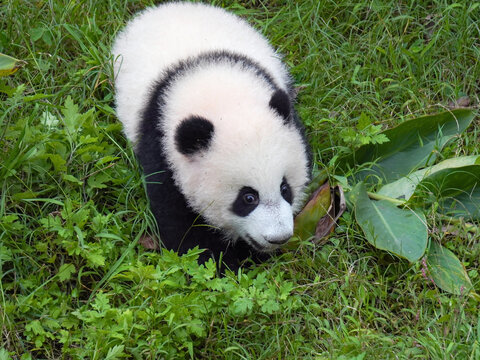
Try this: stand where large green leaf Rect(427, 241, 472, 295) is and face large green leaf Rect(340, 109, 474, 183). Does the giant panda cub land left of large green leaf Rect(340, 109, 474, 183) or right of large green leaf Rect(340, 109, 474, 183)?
left

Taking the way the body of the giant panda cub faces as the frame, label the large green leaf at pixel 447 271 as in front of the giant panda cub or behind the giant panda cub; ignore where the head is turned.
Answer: in front

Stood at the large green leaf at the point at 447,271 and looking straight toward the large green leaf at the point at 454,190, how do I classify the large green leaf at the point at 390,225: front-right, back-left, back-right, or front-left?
front-left

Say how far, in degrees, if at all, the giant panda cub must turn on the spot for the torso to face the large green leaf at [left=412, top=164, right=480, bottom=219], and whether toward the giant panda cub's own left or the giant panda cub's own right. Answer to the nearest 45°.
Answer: approximately 45° to the giant panda cub's own left

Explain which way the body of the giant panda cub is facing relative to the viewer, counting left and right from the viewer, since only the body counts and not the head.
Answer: facing the viewer and to the right of the viewer

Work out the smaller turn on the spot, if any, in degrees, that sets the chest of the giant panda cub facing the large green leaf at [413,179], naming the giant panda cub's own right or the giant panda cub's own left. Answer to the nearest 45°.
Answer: approximately 45° to the giant panda cub's own left

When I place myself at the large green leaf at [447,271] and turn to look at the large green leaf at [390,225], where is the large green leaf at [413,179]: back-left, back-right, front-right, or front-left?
front-right

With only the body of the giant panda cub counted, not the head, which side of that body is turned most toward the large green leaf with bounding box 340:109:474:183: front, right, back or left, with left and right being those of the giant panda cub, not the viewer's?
left

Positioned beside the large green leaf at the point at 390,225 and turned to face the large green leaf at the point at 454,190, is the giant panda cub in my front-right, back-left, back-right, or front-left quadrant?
back-left

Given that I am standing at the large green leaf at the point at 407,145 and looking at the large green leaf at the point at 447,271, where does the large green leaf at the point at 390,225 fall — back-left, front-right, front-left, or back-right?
front-right
